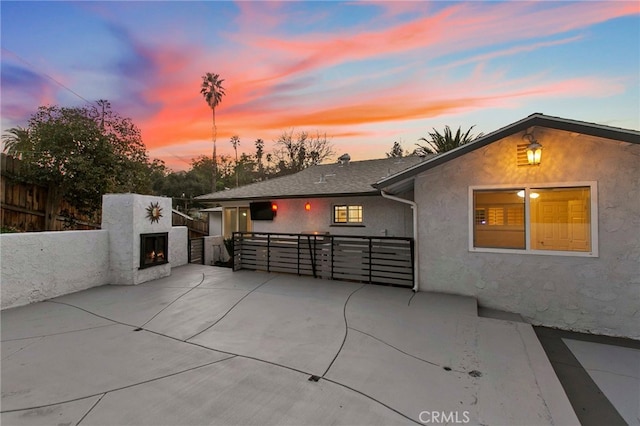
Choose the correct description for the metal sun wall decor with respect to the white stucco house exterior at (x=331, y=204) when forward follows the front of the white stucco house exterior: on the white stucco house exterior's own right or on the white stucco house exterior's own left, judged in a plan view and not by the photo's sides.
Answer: on the white stucco house exterior's own right

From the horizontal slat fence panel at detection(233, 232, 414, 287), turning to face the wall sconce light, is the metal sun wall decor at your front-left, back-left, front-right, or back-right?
back-right

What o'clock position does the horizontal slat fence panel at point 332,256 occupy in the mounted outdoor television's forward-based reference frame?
The horizontal slat fence panel is roughly at 11 o'clock from the mounted outdoor television.

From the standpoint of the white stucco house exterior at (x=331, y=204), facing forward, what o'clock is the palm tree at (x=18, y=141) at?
The palm tree is roughly at 3 o'clock from the white stucco house exterior.

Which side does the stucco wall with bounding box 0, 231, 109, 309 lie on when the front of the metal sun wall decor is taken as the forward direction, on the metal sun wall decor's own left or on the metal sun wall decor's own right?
on the metal sun wall decor's own right

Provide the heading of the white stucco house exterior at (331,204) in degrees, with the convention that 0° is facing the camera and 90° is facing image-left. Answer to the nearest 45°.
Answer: approximately 0°

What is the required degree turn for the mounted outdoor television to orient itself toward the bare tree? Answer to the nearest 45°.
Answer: approximately 180°

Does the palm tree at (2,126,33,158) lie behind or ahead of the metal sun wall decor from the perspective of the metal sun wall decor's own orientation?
behind
